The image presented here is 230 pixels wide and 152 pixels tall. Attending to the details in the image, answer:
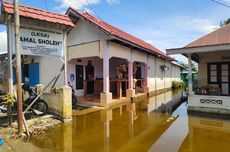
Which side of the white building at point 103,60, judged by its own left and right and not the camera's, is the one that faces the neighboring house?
left

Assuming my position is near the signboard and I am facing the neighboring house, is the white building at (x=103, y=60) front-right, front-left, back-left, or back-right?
front-left

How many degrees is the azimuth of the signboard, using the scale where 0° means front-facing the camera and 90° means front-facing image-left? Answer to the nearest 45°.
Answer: approximately 0°

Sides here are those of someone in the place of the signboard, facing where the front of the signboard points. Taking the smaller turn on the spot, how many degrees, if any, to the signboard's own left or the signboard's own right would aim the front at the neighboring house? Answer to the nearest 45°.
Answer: approximately 90° to the signboard's own left

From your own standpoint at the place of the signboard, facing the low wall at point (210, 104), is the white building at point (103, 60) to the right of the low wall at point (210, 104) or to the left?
left

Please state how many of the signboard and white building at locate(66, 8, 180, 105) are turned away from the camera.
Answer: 0

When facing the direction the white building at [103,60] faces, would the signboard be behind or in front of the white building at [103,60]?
in front

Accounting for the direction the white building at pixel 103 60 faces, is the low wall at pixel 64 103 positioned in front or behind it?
in front

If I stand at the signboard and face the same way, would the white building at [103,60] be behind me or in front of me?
behind

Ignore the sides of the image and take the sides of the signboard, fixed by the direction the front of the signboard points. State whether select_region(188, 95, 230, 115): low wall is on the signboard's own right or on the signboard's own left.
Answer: on the signboard's own left
